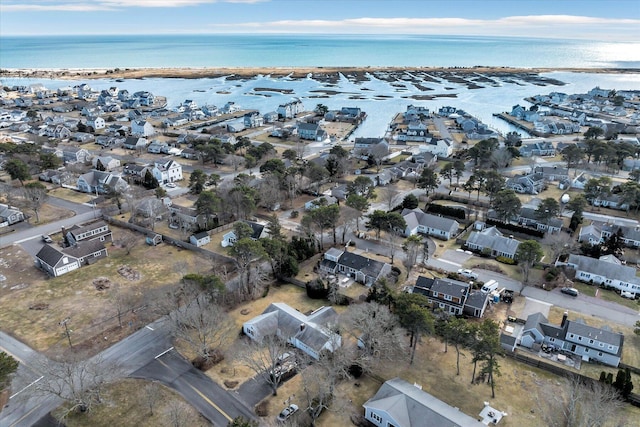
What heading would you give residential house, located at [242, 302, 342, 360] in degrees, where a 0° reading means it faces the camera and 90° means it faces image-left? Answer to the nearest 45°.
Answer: approximately 45°

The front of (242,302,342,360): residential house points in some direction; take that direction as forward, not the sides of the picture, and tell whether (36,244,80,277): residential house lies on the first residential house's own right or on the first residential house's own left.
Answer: on the first residential house's own right

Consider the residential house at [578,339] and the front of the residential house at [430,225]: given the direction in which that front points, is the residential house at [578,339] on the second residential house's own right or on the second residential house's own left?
on the second residential house's own left

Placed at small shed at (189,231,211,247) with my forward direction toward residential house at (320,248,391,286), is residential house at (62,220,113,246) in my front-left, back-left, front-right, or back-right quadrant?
back-right

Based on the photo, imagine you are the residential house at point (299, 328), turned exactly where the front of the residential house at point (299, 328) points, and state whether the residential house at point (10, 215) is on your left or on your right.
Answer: on your right

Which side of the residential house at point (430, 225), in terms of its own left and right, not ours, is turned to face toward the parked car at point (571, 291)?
left

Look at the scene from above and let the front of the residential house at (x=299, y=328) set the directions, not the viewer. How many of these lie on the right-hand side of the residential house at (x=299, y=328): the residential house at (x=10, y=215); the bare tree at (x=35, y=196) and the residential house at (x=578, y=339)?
2
